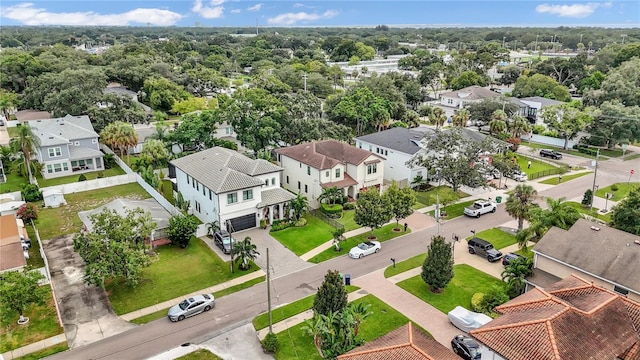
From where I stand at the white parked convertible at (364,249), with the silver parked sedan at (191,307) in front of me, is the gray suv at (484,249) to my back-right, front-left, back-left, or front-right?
back-left

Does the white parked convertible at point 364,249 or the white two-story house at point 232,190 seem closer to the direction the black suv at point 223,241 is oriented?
the white two-story house

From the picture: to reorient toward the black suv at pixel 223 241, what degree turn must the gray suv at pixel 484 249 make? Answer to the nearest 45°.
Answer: approximately 135° to its right

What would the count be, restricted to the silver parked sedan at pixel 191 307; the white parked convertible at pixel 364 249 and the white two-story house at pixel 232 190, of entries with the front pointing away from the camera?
0

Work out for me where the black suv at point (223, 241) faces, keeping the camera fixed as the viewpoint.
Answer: facing away from the viewer and to the left of the viewer

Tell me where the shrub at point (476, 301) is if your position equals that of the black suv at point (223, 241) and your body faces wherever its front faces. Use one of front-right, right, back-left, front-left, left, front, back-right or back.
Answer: back

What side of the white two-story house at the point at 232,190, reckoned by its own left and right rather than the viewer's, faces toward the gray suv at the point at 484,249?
front

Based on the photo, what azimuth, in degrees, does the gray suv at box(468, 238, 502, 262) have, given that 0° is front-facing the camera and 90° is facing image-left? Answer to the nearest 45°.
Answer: approximately 315°

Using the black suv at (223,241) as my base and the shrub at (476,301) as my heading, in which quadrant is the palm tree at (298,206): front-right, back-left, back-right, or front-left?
front-left

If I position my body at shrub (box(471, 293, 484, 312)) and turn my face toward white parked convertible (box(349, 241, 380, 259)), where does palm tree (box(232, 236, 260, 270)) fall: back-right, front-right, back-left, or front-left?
front-left
